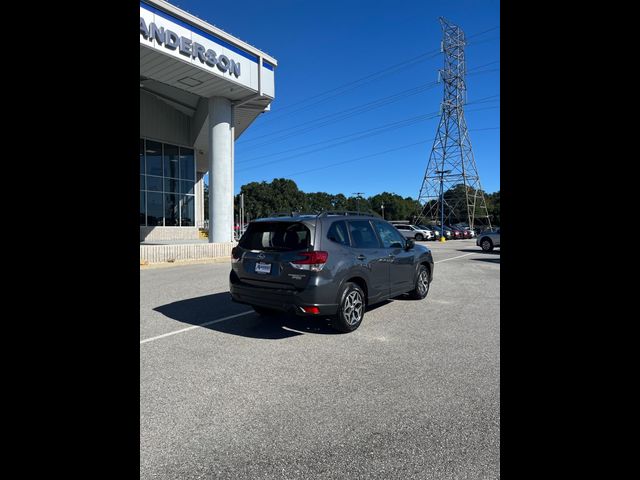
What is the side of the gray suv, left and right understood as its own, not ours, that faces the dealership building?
left

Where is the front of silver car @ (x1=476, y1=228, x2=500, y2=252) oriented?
to the viewer's left

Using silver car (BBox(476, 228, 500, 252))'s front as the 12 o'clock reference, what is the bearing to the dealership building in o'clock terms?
The dealership building is roughly at 11 o'clock from the silver car.

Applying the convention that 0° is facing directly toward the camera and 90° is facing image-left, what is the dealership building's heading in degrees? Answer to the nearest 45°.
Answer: approximately 315°

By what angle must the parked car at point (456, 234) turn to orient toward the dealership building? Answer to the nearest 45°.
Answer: approximately 90° to its right

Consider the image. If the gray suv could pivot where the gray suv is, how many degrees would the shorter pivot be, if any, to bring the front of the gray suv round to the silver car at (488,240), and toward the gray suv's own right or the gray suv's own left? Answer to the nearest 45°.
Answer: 0° — it already faces it

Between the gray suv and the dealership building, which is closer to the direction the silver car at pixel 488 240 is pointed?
the dealership building

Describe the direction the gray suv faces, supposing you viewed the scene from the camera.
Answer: facing away from the viewer and to the right of the viewer

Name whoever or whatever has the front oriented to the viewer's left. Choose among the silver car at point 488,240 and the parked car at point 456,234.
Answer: the silver car

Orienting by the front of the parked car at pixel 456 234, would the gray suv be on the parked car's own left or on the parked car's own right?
on the parked car's own right
